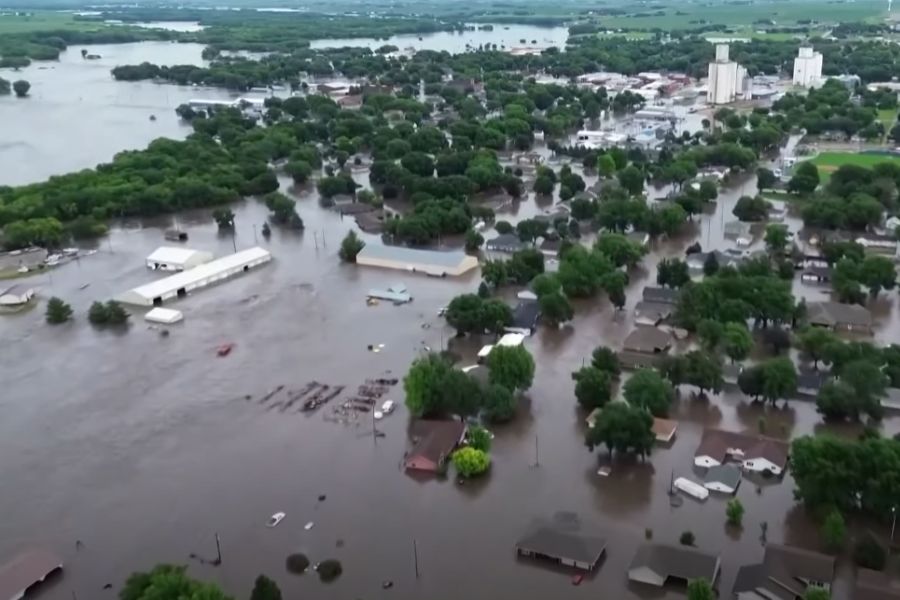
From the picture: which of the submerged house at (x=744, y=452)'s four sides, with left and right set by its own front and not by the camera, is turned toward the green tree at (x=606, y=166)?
back

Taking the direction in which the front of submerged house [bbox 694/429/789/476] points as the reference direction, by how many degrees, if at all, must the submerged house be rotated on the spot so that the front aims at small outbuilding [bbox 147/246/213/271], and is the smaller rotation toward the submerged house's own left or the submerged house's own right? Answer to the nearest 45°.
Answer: approximately 135° to the submerged house's own right

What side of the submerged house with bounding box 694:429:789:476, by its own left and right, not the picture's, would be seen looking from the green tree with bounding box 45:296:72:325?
right

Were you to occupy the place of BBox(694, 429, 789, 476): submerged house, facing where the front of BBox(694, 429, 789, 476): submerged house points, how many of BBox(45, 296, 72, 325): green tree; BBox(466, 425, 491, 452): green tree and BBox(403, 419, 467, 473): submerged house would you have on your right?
3

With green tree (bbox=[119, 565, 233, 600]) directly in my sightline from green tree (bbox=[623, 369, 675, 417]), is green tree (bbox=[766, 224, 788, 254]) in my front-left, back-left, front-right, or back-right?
back-right

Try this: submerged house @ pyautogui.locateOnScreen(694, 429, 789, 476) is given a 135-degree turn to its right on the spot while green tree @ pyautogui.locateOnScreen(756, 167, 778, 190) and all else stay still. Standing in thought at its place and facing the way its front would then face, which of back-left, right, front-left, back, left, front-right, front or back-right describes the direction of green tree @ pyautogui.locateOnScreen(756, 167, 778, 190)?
front-right

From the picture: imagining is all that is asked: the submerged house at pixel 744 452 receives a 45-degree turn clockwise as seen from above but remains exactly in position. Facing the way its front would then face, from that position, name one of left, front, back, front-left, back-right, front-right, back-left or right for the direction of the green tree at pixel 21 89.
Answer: right

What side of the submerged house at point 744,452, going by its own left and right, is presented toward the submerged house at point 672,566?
front

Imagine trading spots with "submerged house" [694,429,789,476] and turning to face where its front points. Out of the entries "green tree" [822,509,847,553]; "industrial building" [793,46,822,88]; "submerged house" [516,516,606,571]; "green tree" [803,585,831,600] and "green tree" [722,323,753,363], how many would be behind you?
2

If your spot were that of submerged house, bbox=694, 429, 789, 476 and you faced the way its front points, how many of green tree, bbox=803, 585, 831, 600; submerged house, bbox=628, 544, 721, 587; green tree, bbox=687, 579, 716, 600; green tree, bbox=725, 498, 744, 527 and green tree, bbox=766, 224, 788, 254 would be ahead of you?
4

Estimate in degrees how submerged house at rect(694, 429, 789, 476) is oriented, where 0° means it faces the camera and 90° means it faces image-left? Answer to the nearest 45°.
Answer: approximately 0°

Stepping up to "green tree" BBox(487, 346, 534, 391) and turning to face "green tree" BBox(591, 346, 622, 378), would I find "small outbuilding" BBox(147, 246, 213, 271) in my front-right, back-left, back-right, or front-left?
back-left

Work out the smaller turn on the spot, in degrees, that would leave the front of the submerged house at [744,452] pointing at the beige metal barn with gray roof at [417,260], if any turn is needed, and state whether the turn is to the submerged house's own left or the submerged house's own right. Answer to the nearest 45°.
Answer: approximately 135° to the submerged house's own right

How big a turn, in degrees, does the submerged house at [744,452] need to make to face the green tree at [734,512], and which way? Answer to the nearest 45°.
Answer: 0° — it already faces it

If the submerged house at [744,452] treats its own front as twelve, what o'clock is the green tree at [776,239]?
The green tree is roughly at 6 o'clock from the submerged house.

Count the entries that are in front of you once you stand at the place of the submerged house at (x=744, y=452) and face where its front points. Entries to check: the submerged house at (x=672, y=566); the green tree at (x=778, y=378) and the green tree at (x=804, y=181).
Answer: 1
